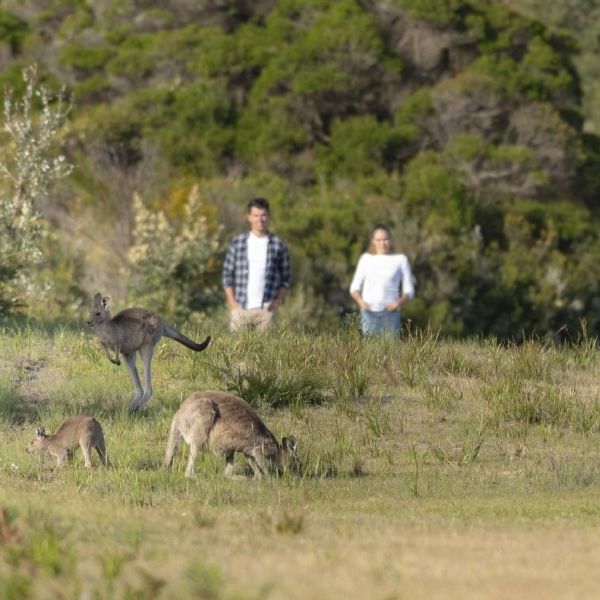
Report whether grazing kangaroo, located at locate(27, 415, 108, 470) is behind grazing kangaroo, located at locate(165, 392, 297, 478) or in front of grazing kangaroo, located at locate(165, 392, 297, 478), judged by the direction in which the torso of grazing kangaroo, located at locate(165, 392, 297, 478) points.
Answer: behind

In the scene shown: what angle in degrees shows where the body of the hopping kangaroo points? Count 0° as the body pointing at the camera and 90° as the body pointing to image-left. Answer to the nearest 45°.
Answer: approximately 90°

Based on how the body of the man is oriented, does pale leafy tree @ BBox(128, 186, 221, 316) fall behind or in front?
behind

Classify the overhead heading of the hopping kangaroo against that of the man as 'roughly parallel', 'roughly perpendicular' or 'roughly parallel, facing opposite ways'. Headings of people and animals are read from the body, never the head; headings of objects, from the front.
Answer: roughly perpendicular

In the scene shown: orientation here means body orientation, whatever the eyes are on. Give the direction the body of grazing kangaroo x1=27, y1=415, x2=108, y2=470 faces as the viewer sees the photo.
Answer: to the viewer's left

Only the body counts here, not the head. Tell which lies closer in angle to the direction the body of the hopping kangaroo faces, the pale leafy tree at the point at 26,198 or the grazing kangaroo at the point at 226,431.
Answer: the pale leafy tree

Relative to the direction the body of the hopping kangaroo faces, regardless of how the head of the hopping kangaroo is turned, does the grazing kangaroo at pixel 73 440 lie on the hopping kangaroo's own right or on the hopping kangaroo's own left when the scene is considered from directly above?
on the hopping kangaroo's own left

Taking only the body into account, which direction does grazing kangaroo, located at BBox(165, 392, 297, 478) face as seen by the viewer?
to the viewer's right

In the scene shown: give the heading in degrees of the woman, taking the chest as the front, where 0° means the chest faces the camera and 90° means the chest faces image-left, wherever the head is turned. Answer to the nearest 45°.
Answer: approximately 0°

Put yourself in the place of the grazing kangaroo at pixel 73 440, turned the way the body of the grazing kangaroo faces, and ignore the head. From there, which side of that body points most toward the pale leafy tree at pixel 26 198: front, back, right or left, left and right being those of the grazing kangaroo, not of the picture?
right

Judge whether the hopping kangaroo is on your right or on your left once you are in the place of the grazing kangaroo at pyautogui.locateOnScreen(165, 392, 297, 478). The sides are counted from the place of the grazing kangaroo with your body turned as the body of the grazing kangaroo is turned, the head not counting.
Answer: on your left

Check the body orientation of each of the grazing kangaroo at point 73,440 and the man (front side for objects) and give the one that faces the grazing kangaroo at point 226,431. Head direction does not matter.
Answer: the man

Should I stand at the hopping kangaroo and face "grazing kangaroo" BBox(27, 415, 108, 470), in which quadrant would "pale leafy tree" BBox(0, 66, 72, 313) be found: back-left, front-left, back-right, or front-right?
back-right
